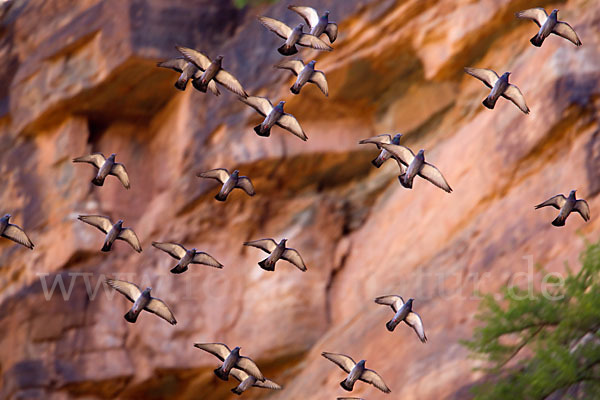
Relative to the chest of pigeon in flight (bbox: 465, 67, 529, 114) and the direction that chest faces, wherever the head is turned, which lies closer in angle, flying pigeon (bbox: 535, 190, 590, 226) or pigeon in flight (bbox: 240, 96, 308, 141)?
the flying pigeon

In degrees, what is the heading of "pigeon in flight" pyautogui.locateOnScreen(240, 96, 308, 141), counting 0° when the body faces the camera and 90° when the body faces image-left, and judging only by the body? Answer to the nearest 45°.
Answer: approximately 315°

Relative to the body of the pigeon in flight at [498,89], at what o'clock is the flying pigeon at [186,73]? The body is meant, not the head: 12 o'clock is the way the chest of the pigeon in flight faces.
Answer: The flying pigeon is roughly at 4 o'clock from the pigeon in flight.

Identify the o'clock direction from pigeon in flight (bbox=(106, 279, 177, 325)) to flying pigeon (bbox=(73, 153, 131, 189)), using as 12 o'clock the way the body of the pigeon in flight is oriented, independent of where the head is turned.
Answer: The flying pigeon is roughly at 6 o'clock from the pigeon in flight.

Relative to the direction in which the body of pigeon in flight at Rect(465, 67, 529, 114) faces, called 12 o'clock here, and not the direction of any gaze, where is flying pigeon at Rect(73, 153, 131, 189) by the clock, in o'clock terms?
The flying pigeon is roughly at 4 o'clock from the pigeon in flight.

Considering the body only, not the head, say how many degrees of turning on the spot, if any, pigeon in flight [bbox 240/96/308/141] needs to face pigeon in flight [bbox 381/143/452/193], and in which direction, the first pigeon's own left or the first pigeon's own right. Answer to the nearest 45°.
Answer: approximately 45° to the first pigeon's own left

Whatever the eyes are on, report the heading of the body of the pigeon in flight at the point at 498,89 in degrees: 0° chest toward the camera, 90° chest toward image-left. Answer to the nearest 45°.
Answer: approximately 315°

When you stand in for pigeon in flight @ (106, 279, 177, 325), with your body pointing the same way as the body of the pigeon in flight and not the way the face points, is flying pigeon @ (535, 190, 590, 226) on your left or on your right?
on your left
